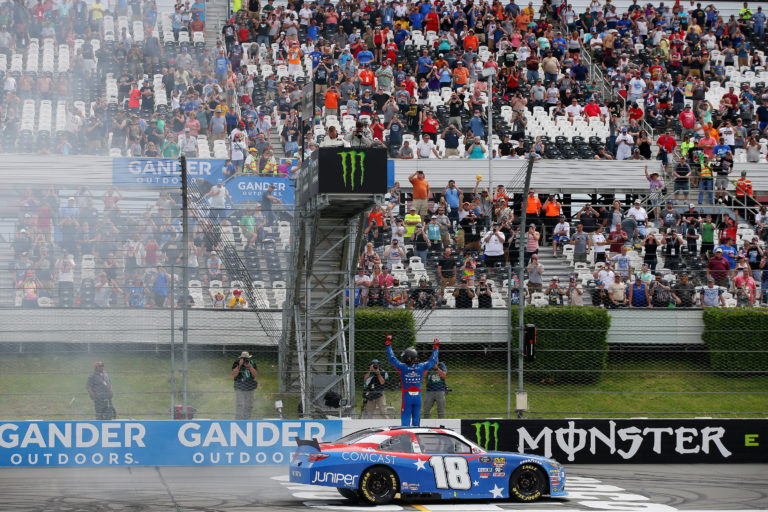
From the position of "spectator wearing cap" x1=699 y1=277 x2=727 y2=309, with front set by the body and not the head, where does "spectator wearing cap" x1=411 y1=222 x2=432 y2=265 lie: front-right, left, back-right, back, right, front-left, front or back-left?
right

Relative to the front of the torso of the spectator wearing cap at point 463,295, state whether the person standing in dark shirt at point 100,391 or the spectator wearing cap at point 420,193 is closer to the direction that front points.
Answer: the person standing in dark shirt

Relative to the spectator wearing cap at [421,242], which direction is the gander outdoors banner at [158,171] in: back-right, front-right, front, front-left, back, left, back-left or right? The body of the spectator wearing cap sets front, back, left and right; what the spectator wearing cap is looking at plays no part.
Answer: right

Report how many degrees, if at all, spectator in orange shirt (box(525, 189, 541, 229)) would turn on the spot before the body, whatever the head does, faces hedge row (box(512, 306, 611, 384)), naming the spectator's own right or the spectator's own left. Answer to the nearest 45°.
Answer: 0° — they already face it

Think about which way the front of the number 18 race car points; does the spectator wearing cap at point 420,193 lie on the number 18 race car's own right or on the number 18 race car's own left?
on the number 18 race car's own left

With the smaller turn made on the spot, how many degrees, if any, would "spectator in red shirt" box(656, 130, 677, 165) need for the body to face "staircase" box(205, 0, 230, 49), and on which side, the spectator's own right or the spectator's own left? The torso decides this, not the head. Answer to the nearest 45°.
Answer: approximately 90° to the spectator's own right

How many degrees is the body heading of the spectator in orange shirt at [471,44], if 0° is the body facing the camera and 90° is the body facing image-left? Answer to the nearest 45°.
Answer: approximately 0°

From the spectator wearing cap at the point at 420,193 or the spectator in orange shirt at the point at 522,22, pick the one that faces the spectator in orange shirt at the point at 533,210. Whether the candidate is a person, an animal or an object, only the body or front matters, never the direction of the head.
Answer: the spectator in orange shirt at the point at 522,22

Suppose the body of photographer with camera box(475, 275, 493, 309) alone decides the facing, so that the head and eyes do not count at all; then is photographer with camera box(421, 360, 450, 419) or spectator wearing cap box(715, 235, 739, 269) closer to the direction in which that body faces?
the photographer with camera

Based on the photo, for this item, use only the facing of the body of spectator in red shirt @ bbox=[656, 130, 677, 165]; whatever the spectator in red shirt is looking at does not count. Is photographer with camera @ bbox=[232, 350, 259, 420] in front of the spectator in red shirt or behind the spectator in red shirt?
in front

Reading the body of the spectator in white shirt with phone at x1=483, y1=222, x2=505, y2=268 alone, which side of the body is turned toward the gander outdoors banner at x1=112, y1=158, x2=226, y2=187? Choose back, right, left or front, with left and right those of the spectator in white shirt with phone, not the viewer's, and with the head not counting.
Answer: right
